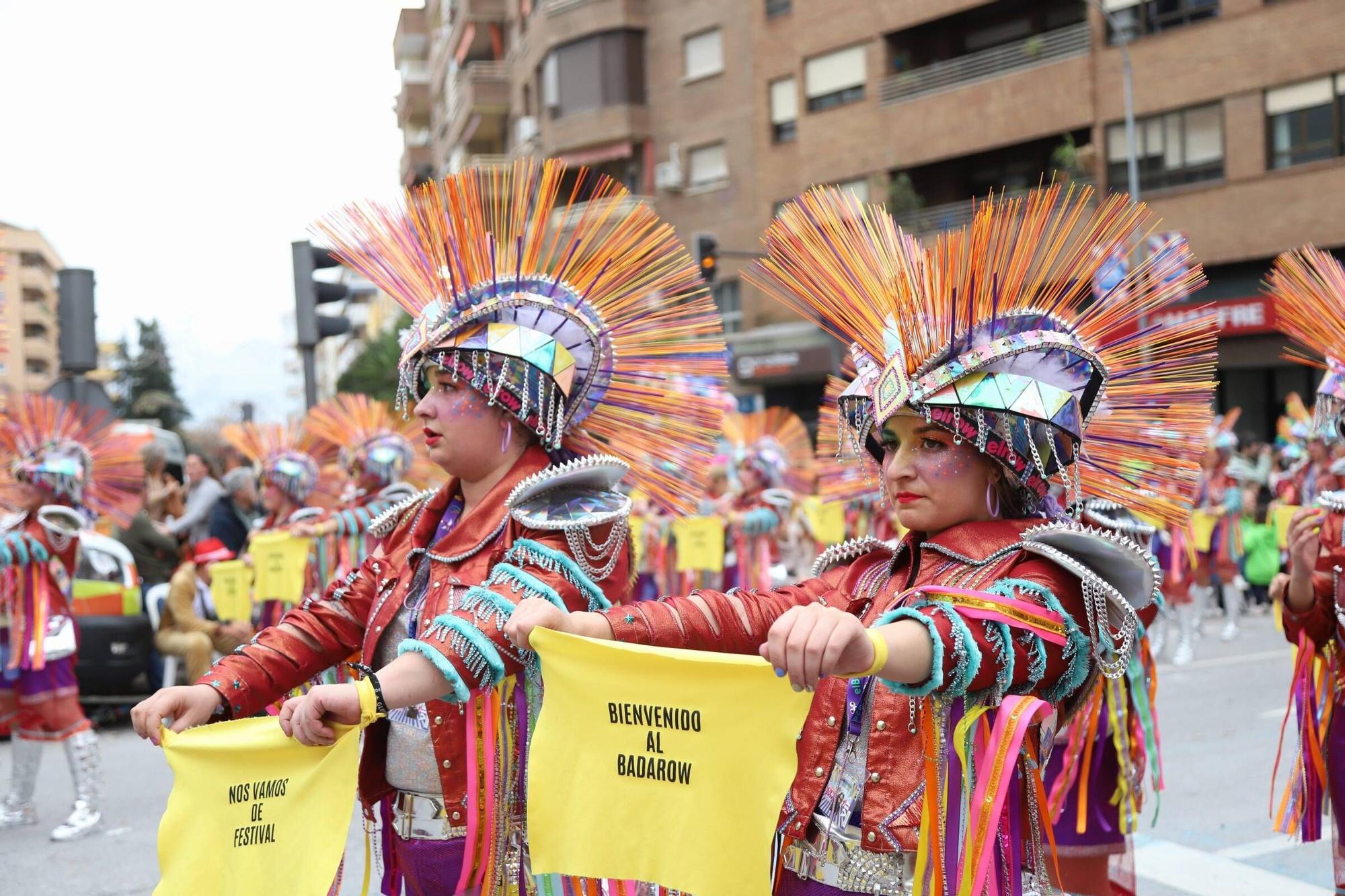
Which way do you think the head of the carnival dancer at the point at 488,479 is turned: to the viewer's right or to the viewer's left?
to the viewer's left

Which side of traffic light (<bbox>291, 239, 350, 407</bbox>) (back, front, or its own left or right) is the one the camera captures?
right

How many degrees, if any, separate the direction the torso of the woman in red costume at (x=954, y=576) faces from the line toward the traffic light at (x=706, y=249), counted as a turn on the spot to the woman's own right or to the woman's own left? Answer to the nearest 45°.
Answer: approximately 135° to the woman's own right

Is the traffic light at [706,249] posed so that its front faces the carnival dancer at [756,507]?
yes

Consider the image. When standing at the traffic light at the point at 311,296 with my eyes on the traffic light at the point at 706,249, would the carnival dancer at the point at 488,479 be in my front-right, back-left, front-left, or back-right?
back-right

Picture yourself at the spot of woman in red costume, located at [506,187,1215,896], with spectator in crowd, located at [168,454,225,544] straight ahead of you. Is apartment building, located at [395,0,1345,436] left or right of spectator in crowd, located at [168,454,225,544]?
right

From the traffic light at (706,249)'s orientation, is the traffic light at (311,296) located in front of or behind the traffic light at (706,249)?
in front

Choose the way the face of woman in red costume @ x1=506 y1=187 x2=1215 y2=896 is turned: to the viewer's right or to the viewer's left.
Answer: to the viewer's left
